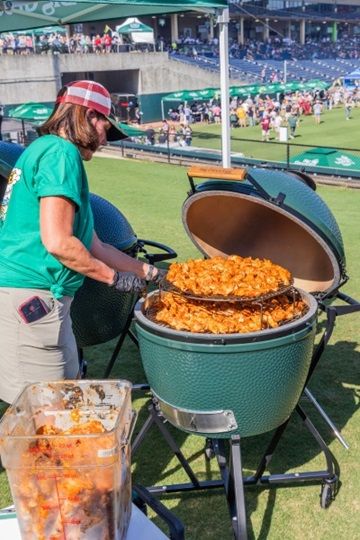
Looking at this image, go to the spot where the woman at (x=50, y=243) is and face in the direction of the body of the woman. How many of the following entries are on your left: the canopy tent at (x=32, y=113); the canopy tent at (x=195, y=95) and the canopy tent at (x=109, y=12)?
3

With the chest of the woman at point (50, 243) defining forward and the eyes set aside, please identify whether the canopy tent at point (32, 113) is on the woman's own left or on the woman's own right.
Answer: on the woman's own left

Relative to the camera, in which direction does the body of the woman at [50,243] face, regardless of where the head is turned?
to the viewer's right

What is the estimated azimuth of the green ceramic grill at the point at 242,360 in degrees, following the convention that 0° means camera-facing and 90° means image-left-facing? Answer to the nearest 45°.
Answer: approximately 45°

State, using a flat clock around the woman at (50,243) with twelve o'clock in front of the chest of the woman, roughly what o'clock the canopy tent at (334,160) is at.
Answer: The canopy tent is roughly at 10 o'clock from the woman.

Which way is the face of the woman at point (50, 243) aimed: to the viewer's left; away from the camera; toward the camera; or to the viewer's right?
to the viewer's right

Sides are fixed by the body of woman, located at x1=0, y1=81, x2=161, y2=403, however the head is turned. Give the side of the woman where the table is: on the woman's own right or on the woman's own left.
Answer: on the woman's own right

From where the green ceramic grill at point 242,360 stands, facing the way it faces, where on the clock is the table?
The table is roughly at 11 o'clock from the green ceramic grill.

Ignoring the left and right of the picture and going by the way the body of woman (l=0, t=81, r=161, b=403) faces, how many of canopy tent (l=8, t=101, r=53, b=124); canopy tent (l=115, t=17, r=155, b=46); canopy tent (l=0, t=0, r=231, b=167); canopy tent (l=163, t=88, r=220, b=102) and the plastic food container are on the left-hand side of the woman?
4

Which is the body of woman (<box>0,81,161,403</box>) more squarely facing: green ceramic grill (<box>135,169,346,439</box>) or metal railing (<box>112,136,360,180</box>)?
the green ceramic grill

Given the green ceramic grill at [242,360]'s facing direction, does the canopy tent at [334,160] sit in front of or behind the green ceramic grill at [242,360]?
behind

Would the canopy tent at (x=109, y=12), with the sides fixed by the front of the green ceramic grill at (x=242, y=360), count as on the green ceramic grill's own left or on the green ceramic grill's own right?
on the green ceramic grill's own right

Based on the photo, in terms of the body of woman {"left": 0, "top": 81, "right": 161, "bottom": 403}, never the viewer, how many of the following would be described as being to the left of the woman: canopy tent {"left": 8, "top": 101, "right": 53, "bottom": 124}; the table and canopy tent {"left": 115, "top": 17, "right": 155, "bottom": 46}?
2

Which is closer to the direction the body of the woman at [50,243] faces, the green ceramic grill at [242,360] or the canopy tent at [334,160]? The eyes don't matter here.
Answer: the green ceramic grill

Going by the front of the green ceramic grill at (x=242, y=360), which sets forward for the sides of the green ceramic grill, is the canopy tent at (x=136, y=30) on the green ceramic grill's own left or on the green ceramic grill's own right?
on the green ceramic grill's own right

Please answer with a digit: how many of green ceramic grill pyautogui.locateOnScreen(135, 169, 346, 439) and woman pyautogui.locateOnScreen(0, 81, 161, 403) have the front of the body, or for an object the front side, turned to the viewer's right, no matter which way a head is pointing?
1
